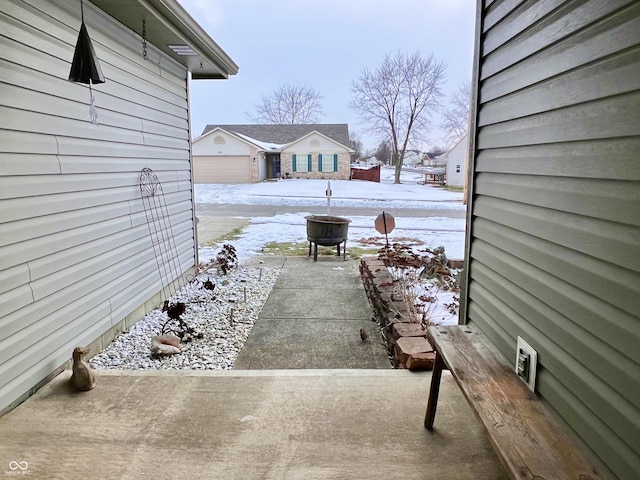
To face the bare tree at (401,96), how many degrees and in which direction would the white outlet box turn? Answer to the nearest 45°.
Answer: approximately 135° to its right

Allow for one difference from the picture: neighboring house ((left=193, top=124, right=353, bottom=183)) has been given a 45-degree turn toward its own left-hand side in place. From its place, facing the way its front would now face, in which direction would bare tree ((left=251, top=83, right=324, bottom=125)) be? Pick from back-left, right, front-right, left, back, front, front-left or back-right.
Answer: back-left

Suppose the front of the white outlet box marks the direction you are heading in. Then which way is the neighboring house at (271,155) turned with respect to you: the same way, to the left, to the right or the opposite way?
to the left

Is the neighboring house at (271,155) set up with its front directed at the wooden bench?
yes

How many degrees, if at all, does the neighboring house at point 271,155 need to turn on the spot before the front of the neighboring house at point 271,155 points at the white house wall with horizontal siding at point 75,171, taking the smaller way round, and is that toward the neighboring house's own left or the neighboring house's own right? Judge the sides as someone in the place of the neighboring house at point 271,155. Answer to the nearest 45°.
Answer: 0° — it already faces it

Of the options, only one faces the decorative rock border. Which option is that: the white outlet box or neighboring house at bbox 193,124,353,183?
the neighboring house

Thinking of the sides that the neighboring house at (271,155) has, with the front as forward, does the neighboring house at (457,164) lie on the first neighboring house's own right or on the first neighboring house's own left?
on the first neighboring house's own left

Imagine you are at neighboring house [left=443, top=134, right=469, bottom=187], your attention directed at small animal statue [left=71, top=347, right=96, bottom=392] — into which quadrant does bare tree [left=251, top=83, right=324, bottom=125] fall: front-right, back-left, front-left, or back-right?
back-right

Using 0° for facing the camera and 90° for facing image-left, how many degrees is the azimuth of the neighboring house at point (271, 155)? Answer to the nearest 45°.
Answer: approximately 0°

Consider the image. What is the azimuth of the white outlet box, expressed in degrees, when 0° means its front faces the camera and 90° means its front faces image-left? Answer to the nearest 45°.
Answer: approximately 45°
